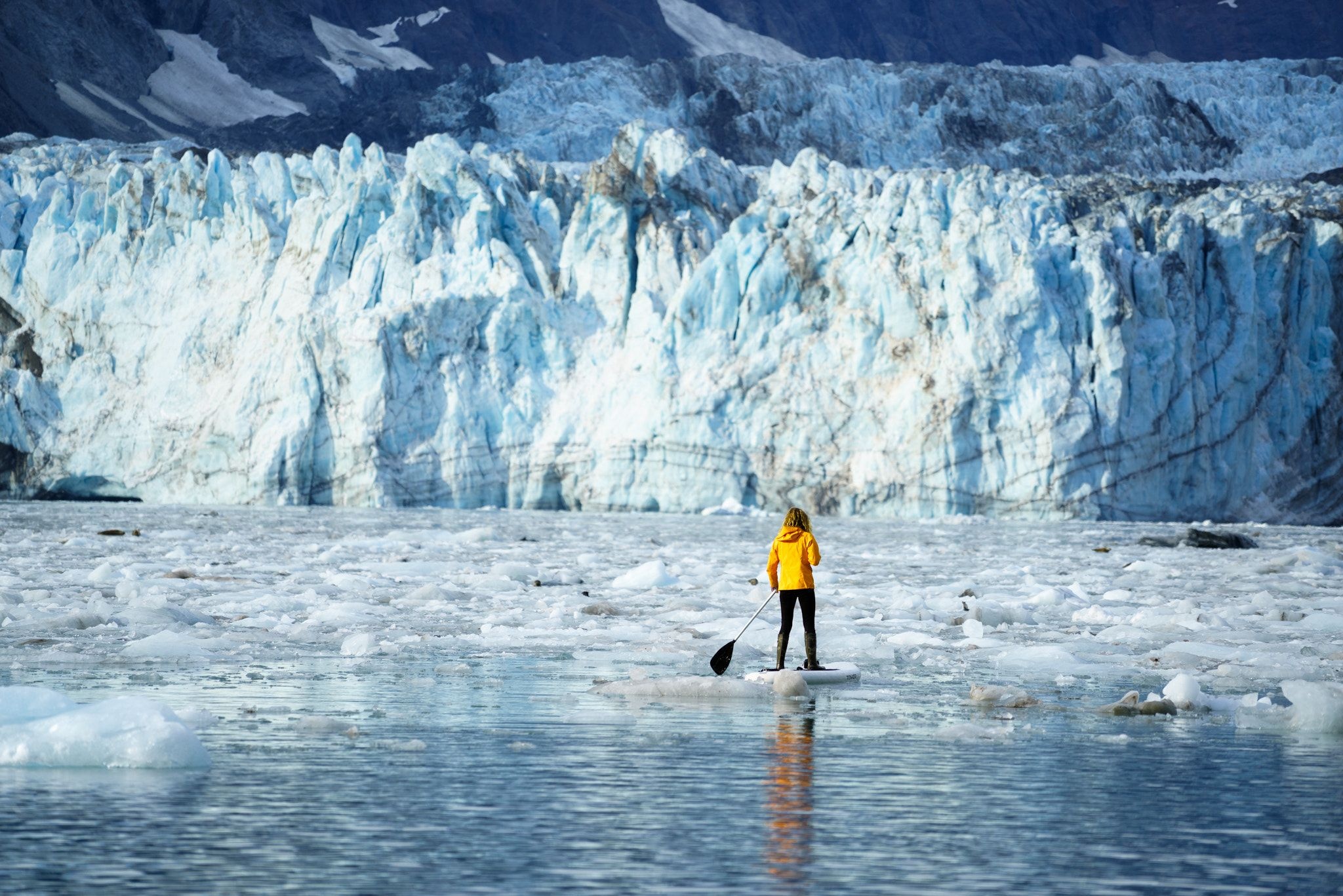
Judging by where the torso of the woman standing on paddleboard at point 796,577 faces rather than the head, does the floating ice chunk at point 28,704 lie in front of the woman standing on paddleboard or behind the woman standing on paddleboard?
behind

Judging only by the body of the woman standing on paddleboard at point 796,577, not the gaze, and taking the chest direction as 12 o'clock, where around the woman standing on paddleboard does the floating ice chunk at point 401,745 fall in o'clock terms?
The floating ice chunk is roughly at 7 o'clock from the woman standing on paddleboard.

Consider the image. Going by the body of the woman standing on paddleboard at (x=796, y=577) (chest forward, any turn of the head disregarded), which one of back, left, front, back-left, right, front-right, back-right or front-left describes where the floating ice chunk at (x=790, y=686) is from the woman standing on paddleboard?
back

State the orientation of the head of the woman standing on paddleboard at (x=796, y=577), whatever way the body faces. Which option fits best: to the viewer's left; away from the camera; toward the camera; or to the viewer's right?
away from the camera

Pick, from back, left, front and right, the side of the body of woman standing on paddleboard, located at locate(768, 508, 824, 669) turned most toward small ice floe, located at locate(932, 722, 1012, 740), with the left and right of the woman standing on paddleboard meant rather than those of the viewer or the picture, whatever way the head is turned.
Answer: back

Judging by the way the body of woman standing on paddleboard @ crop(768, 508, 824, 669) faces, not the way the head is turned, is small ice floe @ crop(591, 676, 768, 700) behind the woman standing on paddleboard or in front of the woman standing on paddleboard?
behind

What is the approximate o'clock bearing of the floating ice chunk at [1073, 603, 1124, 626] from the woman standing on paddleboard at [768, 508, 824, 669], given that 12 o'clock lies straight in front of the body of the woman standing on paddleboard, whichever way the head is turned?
The floating ice chunk is roughly at 1 o'clock from the woman standing on paddleboard.

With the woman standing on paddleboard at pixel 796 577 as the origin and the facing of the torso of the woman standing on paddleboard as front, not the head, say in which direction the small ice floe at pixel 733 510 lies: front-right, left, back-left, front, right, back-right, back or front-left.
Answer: front

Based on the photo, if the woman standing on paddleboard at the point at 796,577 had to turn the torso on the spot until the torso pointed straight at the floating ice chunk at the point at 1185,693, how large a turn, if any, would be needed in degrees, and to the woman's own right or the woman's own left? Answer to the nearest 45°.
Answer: approximately 135° to the woman's own right

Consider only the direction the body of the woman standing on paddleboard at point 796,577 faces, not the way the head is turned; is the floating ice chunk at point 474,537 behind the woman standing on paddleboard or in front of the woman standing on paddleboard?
in front

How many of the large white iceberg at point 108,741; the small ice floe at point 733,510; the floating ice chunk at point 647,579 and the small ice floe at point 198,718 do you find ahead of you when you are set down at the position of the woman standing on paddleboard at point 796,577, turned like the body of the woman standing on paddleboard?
2

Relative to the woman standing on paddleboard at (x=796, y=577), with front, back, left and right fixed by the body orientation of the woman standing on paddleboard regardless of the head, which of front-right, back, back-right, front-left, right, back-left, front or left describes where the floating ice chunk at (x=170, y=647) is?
left

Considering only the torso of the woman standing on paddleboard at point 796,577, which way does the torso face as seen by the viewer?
away from the camera

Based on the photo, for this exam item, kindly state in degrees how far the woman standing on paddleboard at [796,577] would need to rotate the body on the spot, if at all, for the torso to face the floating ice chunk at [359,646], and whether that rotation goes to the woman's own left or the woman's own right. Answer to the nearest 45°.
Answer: approximately 90° to the woman's own left

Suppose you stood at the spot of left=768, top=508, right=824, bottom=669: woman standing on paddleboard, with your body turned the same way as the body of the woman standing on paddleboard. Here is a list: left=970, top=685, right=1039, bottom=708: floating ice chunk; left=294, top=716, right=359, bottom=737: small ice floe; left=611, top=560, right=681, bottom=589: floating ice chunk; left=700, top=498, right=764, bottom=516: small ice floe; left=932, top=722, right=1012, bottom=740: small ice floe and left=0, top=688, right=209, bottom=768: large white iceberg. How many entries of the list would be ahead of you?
2
